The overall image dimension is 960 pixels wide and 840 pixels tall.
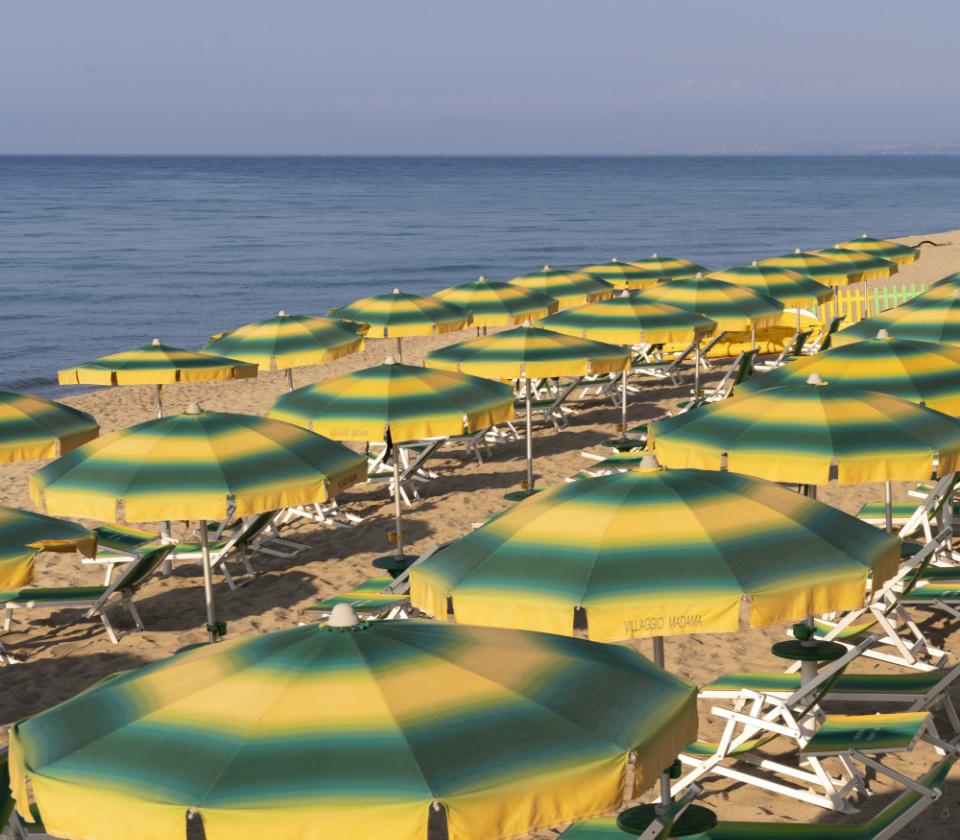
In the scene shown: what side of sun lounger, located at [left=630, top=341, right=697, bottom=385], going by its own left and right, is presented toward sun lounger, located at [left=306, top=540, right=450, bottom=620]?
left

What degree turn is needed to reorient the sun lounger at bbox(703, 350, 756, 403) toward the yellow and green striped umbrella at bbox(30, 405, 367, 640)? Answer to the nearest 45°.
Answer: approximately 45° to its left

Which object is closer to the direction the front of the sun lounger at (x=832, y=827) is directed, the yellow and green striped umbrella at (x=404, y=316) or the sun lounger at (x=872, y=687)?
the yellow and green striped umbrella

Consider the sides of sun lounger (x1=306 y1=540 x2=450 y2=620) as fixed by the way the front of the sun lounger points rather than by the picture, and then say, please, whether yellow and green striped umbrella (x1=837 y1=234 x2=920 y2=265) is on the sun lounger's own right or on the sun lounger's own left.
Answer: on the sun lounger's own right

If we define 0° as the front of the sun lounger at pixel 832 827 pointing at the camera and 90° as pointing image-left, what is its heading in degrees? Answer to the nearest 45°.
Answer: approximately 90°

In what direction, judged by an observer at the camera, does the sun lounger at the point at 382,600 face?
facing to the left of the viewer
